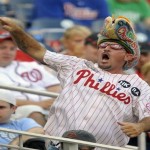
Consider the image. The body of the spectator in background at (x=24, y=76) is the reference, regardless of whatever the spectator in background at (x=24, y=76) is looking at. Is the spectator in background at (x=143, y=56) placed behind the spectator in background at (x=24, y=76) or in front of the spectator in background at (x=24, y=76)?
behind

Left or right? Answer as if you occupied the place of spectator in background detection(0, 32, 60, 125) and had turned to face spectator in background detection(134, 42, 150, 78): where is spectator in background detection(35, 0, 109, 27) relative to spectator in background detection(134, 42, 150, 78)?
left

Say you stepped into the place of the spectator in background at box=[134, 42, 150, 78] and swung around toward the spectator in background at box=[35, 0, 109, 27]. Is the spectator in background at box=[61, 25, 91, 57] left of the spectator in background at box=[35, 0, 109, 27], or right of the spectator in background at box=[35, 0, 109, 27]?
left

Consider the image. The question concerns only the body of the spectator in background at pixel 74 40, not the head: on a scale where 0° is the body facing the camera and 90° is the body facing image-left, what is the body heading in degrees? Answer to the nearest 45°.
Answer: approximately 315°

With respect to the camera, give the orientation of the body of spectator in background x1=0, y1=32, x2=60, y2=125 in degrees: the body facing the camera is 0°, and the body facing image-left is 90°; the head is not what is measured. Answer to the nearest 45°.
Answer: approximately 45°

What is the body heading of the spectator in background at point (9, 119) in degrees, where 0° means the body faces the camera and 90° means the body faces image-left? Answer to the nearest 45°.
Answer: approximately 45°
